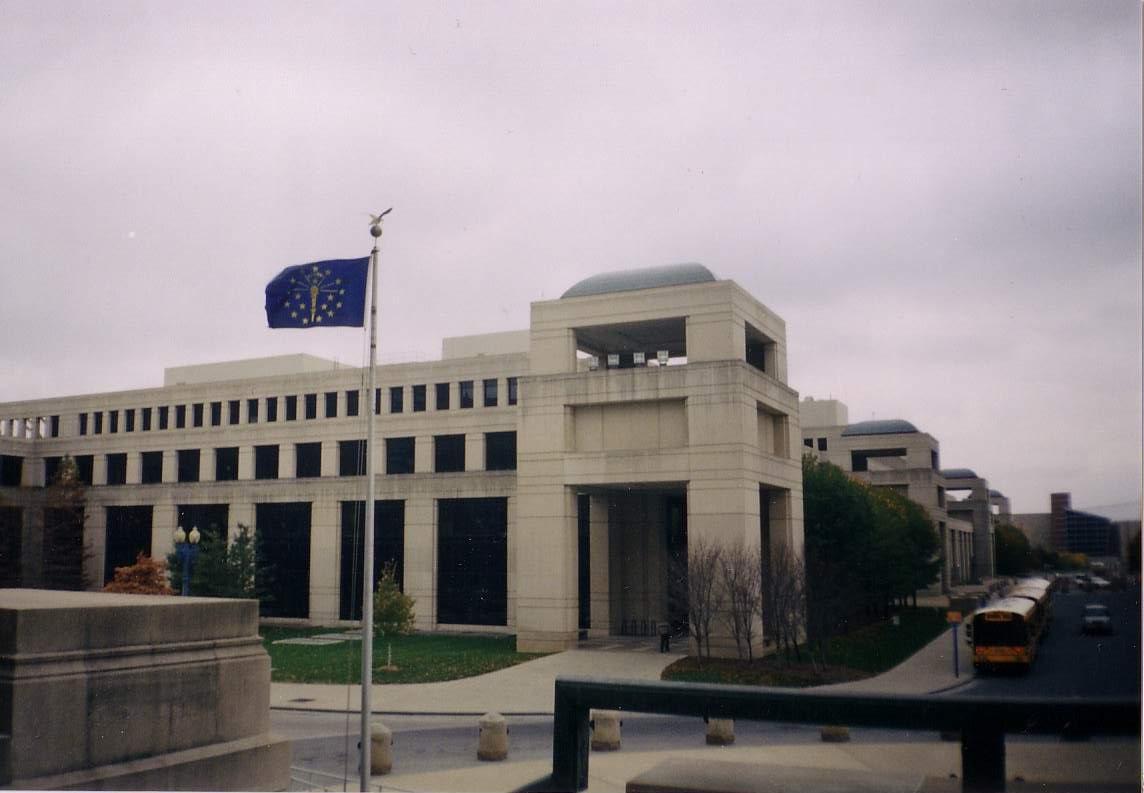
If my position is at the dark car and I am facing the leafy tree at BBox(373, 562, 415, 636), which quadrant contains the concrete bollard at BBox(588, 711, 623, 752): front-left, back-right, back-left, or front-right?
front-left

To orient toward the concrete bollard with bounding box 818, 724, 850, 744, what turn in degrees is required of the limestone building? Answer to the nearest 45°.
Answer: approximately 45° to its left

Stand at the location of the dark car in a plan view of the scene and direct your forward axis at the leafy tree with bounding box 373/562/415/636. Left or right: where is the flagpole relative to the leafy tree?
left

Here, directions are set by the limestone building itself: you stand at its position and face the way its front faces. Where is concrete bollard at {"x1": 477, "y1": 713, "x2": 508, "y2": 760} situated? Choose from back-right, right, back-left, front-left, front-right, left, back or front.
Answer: front-left

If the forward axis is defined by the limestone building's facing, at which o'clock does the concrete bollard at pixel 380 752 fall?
The concrete bollard is roughly at 11 o'clock from the limestone building.

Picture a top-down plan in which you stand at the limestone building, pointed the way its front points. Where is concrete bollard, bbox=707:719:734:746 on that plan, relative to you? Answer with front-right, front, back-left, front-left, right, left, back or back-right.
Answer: front-left

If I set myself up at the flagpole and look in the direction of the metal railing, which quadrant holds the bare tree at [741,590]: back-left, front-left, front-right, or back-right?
back-left

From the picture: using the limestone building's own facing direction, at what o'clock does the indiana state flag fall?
The indiana state flag is roughly at 11 o'clock from the limestone building.
